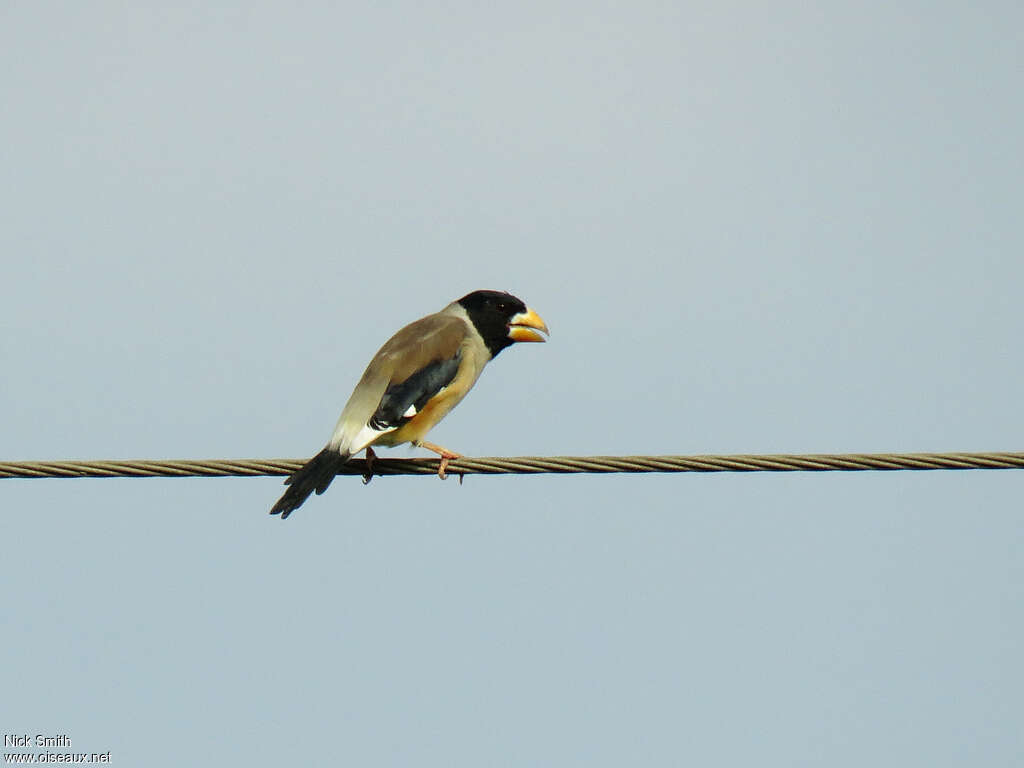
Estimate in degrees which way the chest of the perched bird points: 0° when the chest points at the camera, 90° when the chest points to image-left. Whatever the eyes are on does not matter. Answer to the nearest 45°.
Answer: approximately 270°
